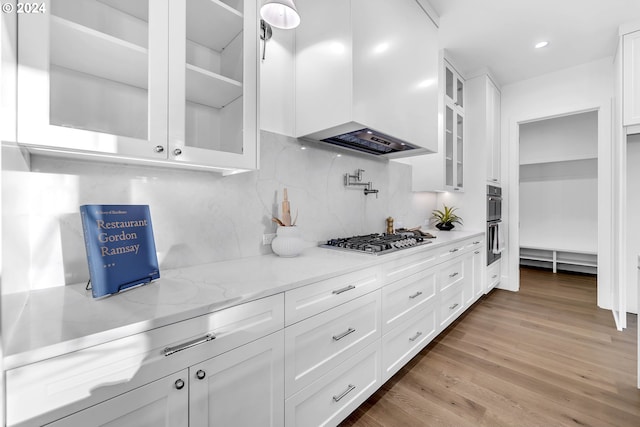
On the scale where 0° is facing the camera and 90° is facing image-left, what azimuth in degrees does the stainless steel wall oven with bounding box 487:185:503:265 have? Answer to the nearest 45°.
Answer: approximately 270°

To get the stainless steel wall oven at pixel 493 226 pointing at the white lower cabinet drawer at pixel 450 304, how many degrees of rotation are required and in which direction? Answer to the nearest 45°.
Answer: approximately 90° to its right

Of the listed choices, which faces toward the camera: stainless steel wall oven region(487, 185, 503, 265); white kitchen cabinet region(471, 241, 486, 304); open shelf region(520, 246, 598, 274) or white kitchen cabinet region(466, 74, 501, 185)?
the open shelf

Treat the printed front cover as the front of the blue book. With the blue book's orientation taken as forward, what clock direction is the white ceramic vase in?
The white ceramic vase is roughly at 10 o'clock from the blue book.

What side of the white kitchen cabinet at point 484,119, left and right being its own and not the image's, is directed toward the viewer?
right

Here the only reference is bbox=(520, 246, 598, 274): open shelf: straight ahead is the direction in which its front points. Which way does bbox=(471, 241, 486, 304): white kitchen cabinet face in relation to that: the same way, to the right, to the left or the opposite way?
to the left

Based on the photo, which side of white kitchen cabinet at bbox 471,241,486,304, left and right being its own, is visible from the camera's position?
right
